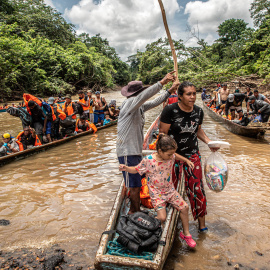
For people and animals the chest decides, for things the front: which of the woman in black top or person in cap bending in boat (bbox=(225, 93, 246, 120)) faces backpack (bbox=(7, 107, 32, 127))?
the person in cap bending in boat

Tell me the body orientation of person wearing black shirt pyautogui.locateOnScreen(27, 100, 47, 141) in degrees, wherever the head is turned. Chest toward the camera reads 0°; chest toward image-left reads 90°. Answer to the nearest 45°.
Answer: approximately 45°

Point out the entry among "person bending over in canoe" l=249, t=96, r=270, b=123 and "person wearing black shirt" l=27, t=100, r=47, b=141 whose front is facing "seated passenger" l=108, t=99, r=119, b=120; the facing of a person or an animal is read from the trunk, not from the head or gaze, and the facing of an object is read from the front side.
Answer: "person bending over in canoe" l=249, t=96, r=270, b=123

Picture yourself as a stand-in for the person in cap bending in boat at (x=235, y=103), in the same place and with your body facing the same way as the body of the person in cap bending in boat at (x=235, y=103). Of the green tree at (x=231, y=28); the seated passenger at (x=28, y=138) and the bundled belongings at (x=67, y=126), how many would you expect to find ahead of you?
2

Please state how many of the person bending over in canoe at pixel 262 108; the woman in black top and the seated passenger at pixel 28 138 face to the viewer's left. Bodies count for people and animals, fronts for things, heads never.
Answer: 1

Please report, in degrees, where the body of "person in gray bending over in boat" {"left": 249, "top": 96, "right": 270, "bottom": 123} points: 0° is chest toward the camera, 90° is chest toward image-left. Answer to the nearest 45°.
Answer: approximately 90°

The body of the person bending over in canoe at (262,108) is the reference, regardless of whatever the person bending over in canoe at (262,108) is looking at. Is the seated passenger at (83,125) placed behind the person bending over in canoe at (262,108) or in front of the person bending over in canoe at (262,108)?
in front

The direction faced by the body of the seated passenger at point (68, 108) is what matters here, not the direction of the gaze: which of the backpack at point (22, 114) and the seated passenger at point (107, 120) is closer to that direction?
the backpack
